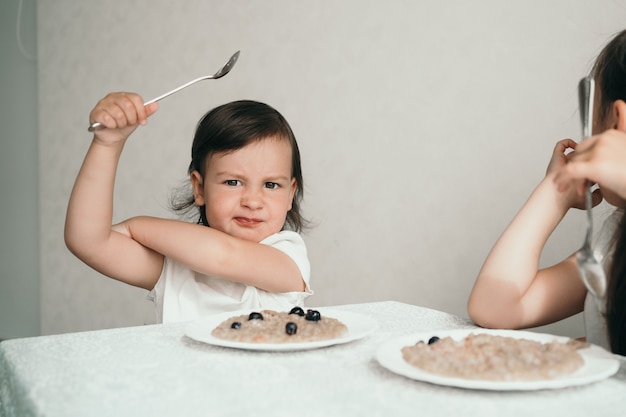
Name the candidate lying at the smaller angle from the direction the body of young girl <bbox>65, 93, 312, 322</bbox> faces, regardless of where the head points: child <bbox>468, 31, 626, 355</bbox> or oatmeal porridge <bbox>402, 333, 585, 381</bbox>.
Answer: the oatmeal porridge

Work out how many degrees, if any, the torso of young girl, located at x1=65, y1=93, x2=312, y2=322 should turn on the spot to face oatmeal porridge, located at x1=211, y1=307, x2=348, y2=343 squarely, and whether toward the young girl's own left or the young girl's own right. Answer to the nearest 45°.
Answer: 0° — they already face it

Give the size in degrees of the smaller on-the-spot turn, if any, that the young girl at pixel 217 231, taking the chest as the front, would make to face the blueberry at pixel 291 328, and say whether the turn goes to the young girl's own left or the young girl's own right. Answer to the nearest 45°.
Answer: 0° — they already face it

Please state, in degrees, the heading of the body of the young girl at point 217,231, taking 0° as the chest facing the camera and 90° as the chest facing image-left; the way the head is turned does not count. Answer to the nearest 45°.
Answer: approximately 0°

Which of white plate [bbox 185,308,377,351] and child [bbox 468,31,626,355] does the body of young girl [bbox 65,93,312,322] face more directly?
the white plate

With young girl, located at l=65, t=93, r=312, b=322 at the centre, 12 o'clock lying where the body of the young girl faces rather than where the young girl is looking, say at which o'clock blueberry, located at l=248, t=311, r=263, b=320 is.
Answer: The blueberry is roughly at 12 o'clock from the young girl.
